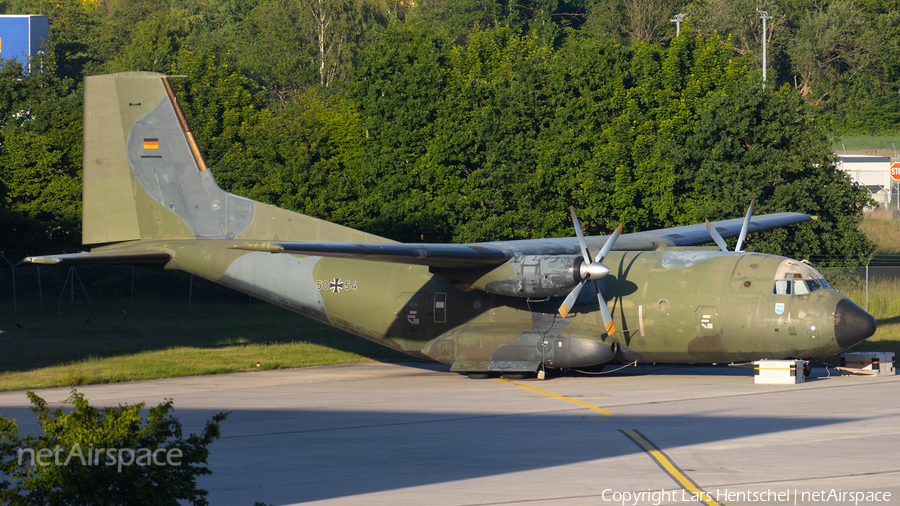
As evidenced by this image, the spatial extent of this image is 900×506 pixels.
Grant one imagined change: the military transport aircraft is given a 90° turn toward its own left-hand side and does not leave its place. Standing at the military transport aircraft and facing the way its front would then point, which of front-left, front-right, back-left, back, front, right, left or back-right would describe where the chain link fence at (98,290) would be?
left

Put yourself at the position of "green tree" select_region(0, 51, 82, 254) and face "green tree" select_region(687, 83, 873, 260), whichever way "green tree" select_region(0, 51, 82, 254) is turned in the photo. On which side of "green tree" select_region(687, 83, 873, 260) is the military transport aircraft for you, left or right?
right

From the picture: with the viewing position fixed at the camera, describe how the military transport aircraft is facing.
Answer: facing the viewer and to the right of the viewer

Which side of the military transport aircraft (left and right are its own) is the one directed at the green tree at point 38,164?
back

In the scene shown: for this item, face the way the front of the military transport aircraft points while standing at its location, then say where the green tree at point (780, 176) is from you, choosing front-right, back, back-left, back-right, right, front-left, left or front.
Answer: left
